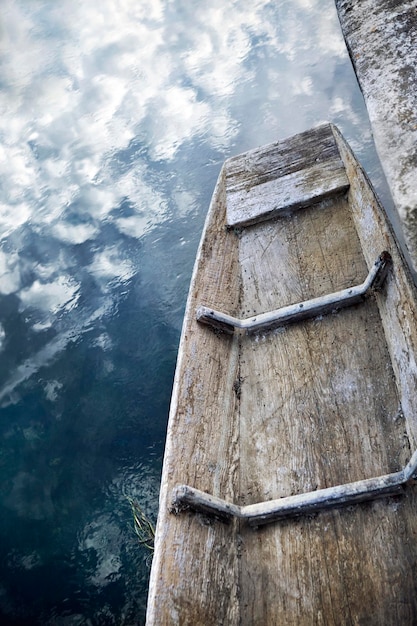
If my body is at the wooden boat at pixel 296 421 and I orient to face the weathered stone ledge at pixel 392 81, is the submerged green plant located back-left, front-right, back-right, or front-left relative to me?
back-left
